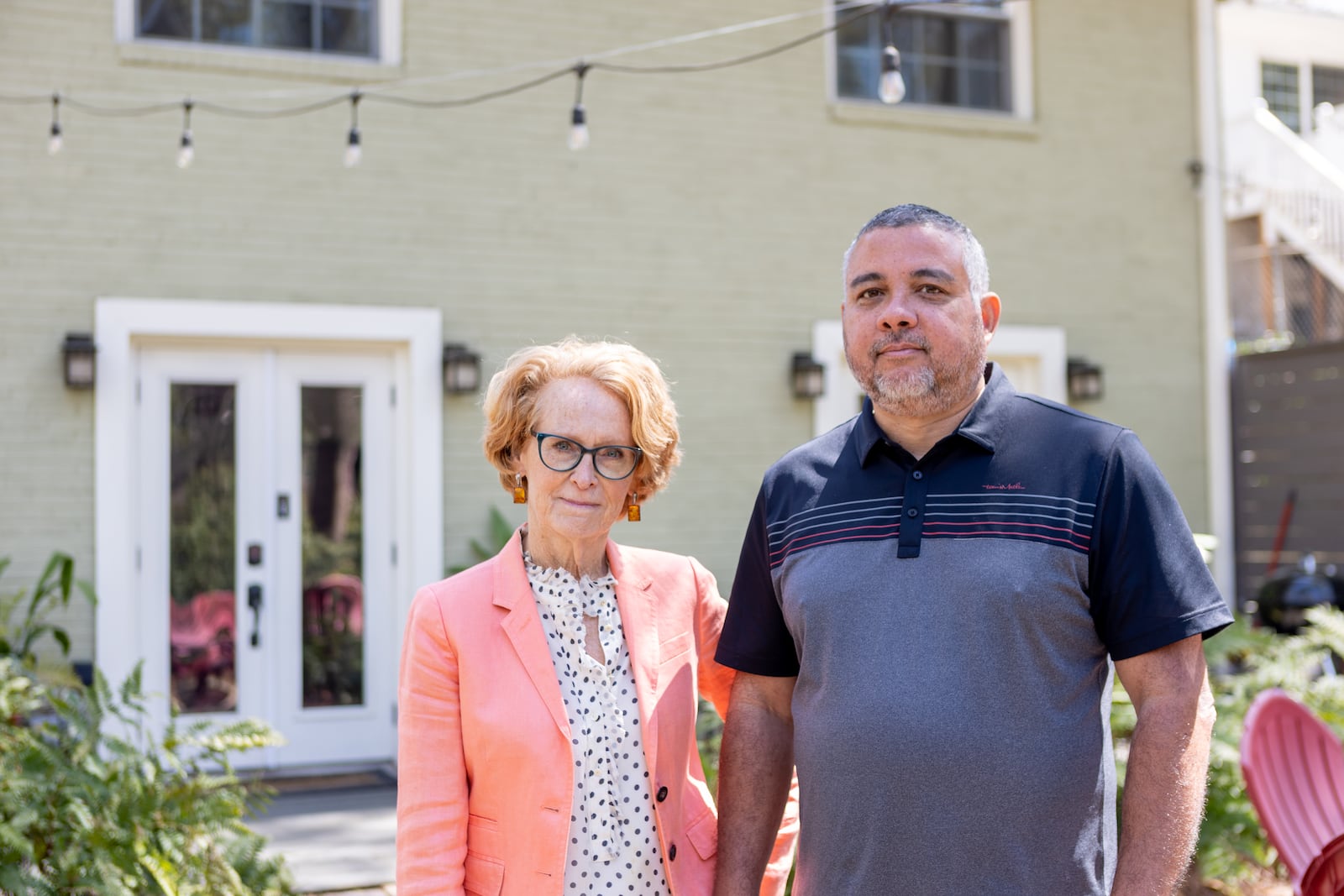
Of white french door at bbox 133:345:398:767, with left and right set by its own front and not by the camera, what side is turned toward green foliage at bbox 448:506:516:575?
left

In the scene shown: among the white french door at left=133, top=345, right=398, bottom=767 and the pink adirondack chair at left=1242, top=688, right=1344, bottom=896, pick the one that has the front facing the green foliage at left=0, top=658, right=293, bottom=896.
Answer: the white french door

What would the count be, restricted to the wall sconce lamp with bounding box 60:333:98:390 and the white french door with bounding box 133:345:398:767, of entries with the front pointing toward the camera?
2

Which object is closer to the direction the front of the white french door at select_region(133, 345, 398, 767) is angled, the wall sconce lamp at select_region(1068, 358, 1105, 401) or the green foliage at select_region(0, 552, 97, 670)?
the green foliage

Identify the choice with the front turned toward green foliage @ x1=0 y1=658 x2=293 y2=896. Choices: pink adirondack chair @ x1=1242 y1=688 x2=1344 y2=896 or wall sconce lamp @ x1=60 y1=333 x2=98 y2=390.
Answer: the wall sconce lamp

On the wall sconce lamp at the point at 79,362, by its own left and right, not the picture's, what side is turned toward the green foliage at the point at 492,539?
left

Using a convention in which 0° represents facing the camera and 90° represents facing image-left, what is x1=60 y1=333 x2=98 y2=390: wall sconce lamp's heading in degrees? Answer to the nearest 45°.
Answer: approximately 0°

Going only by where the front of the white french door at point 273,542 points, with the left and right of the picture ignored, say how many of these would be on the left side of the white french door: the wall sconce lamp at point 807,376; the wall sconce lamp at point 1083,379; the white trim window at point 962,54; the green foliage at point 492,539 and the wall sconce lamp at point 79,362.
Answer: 4
